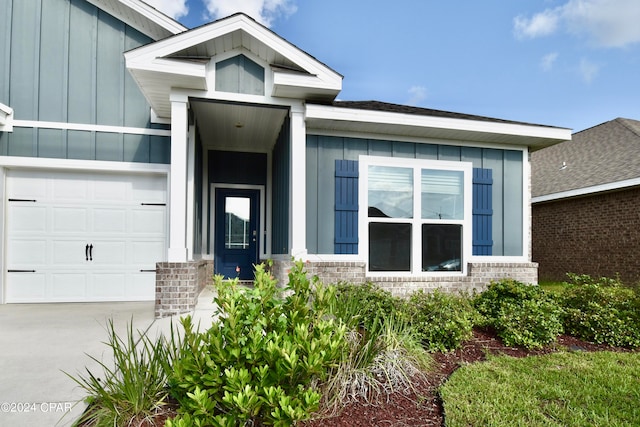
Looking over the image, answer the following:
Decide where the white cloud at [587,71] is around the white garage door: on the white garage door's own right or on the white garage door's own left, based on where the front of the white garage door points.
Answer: on the white garage door's own left

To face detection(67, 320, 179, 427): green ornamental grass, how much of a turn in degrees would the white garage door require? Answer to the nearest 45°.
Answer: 0° — it already faces it

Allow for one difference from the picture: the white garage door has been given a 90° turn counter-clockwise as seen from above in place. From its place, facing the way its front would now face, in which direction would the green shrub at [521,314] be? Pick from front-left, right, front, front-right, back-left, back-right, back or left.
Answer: front-right

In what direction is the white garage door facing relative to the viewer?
toward the camera

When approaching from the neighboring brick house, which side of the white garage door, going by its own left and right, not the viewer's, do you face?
left

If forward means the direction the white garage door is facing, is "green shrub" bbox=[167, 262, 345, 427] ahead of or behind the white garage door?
ahead

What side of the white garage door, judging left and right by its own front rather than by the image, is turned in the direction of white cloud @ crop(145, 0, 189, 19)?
back
